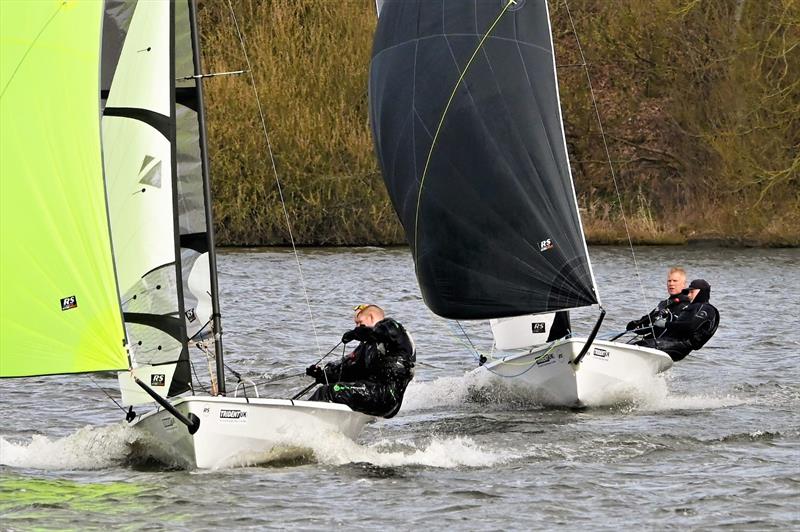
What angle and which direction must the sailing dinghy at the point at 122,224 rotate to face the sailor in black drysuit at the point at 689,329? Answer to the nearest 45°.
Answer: approximately 180°

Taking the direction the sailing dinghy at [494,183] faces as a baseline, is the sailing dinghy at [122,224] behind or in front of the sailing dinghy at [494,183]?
in front

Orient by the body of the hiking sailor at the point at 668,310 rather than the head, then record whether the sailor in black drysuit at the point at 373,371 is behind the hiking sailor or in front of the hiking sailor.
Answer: in front

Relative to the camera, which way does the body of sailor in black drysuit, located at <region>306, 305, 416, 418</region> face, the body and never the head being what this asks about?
to the viewer's left

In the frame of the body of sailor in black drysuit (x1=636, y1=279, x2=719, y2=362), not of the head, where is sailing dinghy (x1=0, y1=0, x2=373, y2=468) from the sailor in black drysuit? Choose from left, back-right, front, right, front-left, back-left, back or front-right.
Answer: front-left

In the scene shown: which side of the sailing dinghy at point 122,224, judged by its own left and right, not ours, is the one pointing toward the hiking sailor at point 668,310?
back

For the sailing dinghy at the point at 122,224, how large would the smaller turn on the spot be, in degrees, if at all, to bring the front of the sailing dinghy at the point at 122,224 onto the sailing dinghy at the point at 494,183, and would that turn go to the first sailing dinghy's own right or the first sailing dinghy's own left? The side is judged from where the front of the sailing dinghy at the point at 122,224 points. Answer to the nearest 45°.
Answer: approximately 180°

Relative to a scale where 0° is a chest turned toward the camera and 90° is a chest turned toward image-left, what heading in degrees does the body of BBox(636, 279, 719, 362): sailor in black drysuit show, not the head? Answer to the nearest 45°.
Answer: approximately 90°
